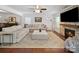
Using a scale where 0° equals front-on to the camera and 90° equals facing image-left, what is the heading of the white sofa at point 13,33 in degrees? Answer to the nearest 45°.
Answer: approximately 315°
